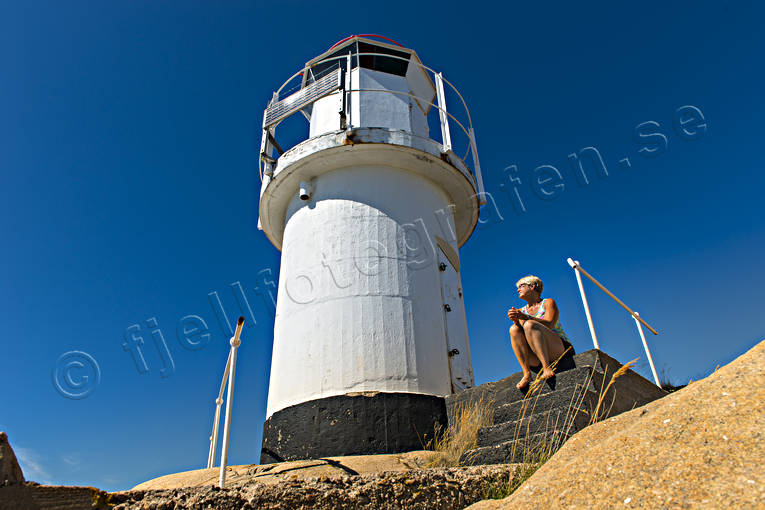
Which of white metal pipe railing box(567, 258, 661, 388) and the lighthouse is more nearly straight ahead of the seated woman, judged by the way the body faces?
the lighthouse

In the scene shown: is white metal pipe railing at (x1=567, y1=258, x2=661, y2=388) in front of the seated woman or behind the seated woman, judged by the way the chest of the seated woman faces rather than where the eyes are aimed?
behind

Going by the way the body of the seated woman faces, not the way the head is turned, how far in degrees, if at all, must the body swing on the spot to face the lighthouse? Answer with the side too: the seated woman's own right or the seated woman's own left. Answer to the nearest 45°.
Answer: approximately 90° to the seated woman's own right

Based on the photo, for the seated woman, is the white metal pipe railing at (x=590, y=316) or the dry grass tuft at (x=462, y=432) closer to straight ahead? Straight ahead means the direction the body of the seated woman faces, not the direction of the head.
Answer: the dry grass tuft

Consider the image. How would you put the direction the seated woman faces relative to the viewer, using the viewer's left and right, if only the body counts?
facing the viewer and to the left of the viewer

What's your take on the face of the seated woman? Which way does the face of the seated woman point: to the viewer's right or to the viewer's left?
to the viewer's left

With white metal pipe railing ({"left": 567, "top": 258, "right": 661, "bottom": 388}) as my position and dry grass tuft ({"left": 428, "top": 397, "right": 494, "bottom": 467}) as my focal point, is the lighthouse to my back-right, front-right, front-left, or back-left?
front-right
